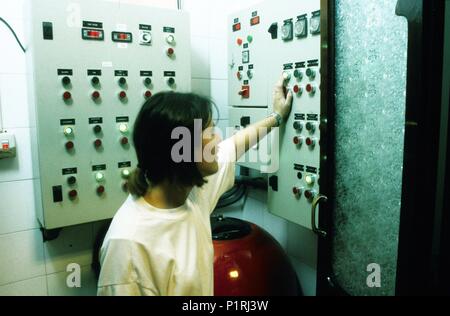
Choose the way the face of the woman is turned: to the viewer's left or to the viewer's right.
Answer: to the viewer's right

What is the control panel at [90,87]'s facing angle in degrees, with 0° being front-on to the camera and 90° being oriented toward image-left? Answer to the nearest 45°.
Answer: approximately 315°

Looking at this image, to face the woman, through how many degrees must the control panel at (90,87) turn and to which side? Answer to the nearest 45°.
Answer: approximately 45° to its right

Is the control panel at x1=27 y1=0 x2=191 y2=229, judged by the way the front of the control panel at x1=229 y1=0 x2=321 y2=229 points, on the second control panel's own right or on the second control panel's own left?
on the second control panel's own right

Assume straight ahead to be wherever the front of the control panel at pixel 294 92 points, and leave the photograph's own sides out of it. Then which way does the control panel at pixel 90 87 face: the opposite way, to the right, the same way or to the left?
to the left

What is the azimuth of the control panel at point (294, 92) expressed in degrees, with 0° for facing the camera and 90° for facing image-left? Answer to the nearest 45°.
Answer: approximately 45°

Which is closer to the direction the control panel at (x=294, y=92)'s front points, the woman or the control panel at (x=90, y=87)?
the woman
